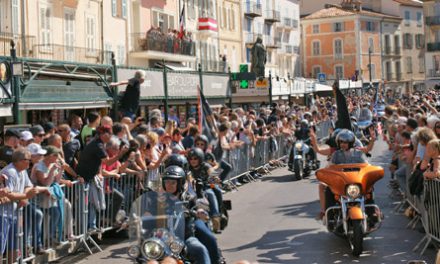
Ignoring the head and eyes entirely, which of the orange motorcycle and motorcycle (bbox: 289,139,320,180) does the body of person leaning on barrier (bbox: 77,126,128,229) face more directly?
the orange motorcycle

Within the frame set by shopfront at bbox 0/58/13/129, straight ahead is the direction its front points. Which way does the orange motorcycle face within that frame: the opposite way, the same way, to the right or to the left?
to the right

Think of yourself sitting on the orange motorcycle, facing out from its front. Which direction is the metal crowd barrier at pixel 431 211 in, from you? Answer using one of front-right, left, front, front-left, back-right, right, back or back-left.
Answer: left

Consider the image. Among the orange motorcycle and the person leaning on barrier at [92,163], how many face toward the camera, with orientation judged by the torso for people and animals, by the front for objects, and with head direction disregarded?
1

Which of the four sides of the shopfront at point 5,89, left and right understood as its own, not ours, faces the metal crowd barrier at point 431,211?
front

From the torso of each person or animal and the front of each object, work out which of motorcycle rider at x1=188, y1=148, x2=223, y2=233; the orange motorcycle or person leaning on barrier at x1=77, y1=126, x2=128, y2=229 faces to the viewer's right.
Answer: the person leaning on barrier

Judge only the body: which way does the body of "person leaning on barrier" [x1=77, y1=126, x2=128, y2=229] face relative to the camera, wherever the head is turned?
to the viewer's right

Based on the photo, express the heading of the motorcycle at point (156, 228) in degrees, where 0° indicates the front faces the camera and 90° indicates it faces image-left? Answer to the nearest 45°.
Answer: approximately 45°

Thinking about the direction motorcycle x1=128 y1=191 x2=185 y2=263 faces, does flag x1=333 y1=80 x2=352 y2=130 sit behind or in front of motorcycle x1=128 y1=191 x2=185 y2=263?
behind

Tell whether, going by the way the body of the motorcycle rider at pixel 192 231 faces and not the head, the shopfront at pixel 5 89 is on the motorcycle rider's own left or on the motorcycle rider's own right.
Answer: on the motorcycle rider's own right

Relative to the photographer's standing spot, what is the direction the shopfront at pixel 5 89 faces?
facing the viewer and to the right of the viewer

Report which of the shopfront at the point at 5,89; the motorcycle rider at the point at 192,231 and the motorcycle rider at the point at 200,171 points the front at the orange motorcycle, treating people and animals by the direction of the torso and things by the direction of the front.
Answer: the shopfront

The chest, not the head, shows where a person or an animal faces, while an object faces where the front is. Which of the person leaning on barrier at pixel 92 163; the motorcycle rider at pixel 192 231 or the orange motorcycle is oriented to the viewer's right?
the person leaning on barrier
